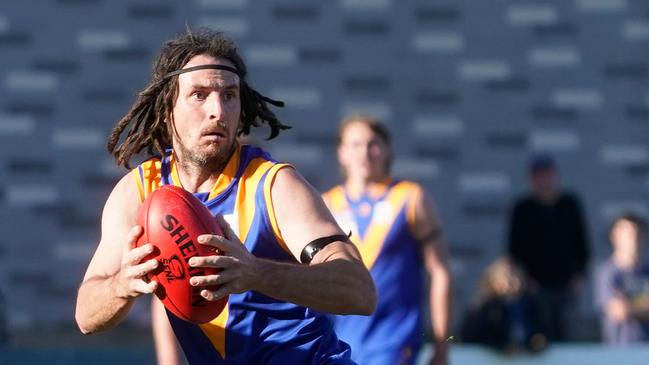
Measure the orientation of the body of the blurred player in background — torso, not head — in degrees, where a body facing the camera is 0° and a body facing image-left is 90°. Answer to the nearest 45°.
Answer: approximately 0°

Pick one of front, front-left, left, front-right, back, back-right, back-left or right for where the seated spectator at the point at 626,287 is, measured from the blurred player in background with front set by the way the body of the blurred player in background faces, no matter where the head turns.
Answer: back-left

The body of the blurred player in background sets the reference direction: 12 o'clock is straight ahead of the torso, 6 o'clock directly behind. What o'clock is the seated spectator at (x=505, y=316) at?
The seated spectator is roughly at 7 o'clock from the blurred player in background.

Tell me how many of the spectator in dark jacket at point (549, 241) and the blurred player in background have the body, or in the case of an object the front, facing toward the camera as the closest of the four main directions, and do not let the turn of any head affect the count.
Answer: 2

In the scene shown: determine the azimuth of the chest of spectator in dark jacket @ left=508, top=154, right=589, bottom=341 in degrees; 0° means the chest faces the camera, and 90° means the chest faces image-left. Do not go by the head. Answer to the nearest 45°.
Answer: approximately 0°
